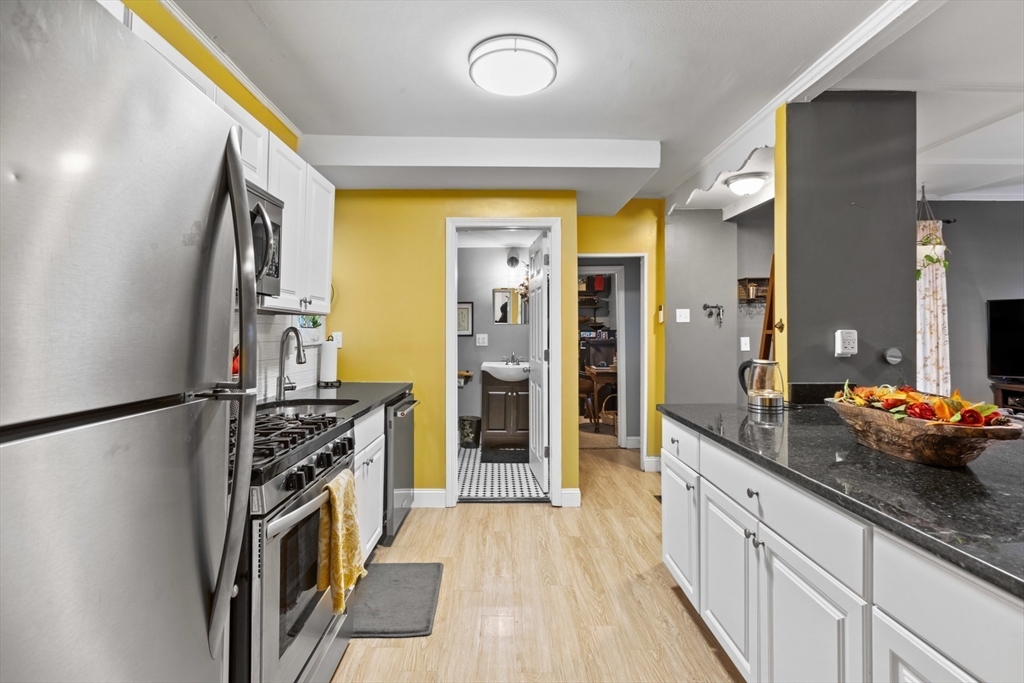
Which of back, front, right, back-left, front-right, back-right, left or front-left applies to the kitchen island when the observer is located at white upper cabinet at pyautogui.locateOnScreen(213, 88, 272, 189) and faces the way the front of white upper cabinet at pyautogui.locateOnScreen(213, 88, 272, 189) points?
front

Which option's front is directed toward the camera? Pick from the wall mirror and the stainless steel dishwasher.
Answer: the wall mirror

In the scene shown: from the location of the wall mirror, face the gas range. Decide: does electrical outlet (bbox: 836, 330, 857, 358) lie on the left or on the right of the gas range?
left

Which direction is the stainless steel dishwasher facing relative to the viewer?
to the viewer's right

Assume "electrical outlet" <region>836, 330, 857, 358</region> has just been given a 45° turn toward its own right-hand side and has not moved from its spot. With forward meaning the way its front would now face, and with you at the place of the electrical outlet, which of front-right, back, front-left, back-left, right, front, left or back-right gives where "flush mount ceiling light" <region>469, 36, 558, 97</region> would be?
front-right

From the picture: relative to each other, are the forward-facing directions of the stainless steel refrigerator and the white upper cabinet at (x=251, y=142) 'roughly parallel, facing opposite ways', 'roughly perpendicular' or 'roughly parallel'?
roughly parallel

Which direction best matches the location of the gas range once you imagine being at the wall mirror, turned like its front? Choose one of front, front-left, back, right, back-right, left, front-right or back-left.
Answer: front

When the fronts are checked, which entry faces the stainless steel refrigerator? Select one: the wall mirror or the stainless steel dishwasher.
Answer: the wall mirror

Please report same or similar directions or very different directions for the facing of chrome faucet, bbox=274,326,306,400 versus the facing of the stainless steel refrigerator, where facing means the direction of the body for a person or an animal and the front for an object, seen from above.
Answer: same or similar directions

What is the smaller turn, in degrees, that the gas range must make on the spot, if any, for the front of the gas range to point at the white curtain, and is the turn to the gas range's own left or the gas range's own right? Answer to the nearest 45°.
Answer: approximately 45° to the gas range's own left

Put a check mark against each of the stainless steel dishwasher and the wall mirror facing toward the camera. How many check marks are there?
1

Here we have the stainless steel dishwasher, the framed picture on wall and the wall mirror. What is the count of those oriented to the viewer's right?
1

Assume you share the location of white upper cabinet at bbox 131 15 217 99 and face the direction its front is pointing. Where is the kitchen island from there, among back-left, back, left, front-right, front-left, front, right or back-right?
front

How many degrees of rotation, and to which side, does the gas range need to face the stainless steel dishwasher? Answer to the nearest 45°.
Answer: approximately 90° to its left
